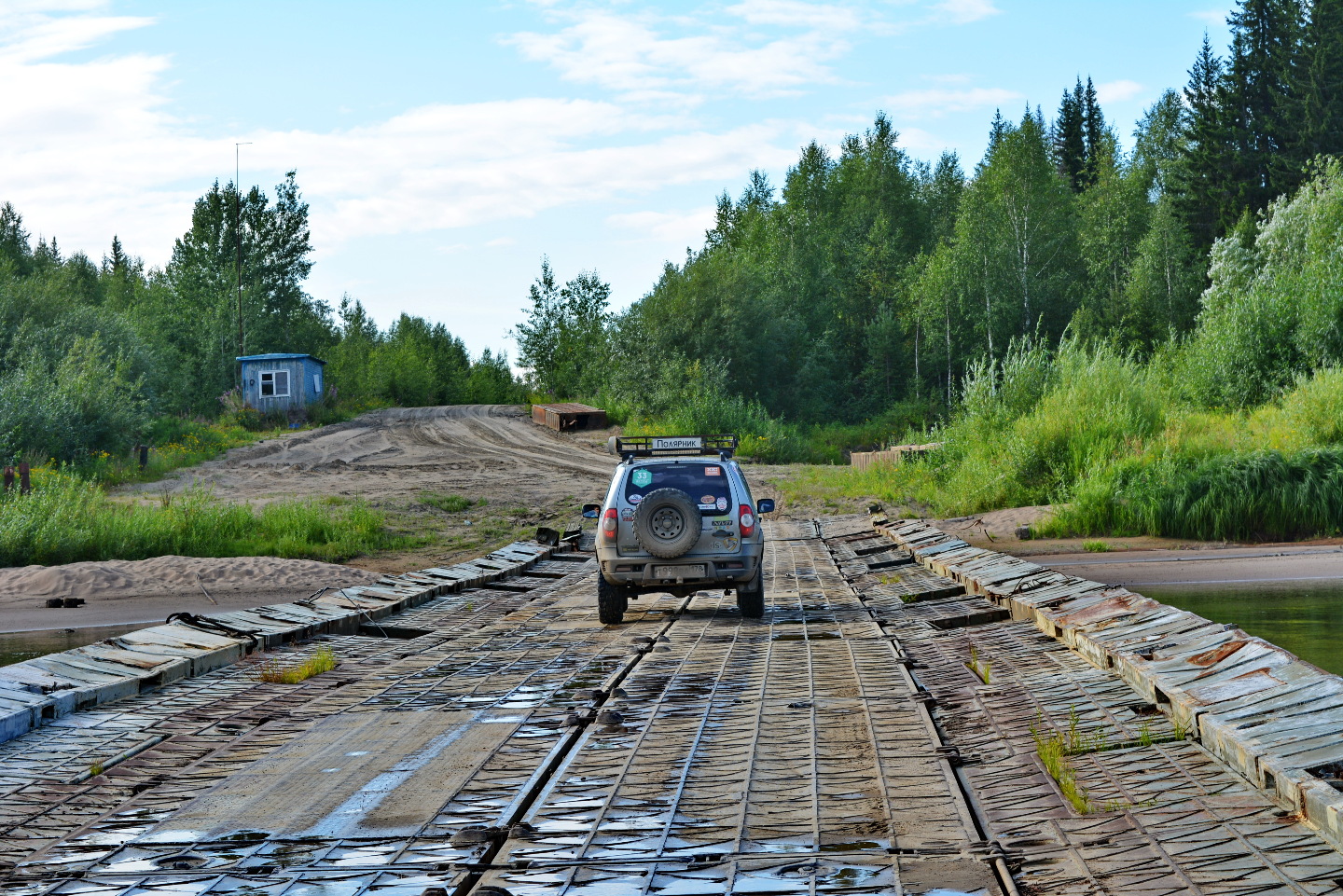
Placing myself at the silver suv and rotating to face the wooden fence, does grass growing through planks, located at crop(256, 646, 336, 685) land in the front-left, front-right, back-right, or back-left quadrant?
back-left

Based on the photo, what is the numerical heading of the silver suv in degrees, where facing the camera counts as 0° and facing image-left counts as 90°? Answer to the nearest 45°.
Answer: approximately 180°

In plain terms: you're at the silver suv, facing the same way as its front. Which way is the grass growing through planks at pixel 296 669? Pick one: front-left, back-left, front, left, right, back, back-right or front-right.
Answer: back-left

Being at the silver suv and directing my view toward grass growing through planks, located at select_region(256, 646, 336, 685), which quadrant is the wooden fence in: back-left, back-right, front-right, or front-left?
back-right

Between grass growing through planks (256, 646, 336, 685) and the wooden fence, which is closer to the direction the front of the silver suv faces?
the wooden fence

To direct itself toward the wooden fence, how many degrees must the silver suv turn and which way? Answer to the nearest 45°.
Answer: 0° — it already faces it
